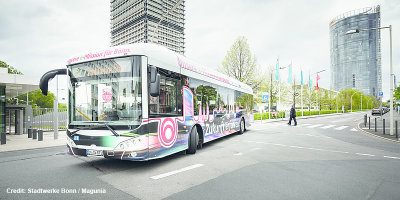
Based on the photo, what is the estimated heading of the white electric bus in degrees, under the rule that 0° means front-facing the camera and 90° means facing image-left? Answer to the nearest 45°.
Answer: approximately 45°

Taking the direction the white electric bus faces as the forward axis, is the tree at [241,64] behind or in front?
behind

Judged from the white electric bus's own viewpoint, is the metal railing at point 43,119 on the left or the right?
on its right
